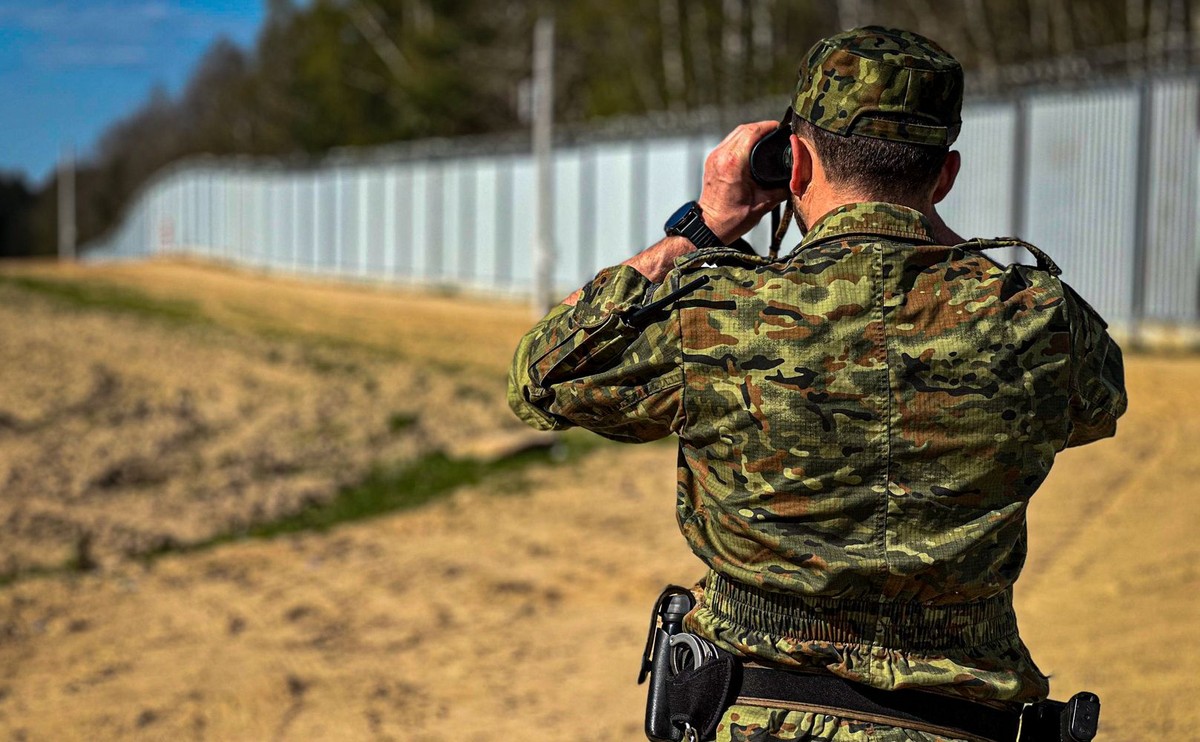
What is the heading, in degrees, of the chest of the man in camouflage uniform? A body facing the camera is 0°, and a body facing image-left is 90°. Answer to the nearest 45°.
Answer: approximately 180°

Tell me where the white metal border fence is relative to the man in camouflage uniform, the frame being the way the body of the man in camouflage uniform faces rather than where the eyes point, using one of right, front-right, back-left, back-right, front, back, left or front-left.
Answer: front

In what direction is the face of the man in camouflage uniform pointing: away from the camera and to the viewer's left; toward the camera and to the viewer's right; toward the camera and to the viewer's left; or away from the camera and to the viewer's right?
away from the camera and to the viewer's left
